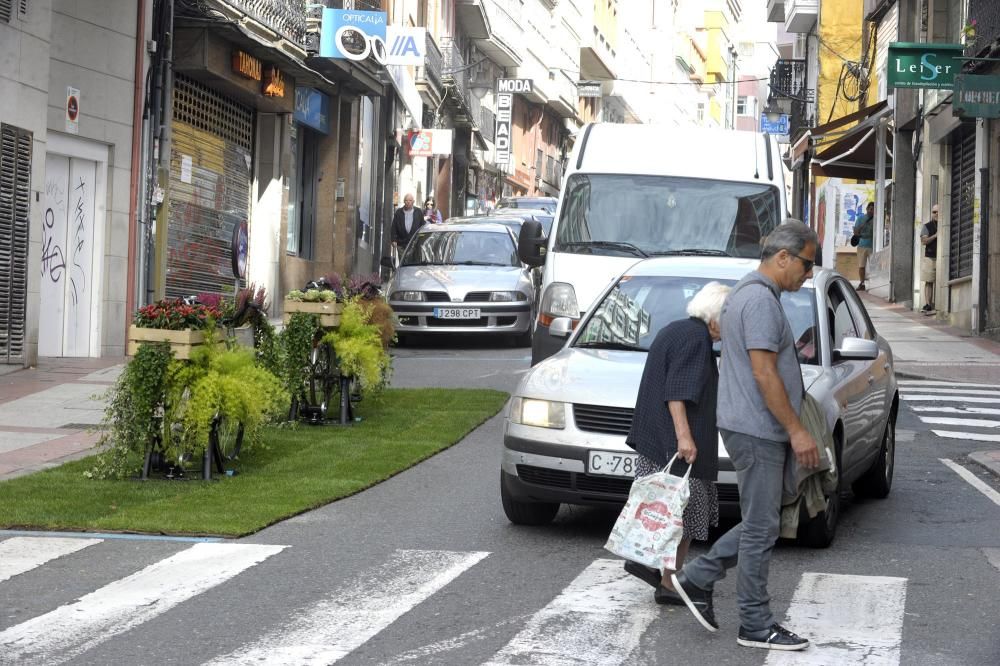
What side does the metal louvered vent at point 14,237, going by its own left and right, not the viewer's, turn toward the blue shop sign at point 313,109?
left

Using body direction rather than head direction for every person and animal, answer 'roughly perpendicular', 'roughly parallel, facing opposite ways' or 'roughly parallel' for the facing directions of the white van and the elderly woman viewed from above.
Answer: roughly perpendicular

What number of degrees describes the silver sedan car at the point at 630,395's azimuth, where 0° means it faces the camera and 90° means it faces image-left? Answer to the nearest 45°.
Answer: approximately 45°

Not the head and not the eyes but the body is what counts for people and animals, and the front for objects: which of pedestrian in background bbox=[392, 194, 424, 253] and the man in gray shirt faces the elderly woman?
the pedestrian in background

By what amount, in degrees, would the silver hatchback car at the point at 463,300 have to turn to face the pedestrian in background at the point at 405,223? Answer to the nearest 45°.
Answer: approximately 180°

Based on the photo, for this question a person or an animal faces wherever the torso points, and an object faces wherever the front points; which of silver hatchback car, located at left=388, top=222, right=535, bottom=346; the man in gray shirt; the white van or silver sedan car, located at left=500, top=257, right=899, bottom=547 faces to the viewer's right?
the man in gray shirt

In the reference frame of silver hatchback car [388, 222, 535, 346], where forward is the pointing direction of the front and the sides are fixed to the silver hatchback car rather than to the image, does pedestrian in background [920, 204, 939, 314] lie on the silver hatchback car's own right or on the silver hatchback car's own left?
on the silver hatchback car's own left

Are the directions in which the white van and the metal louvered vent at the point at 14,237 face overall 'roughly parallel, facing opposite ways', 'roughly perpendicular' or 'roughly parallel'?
roughly perpendicular

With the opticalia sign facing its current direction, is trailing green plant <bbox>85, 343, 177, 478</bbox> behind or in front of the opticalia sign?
in front

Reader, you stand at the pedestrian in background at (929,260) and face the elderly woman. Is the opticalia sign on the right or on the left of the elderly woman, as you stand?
right
